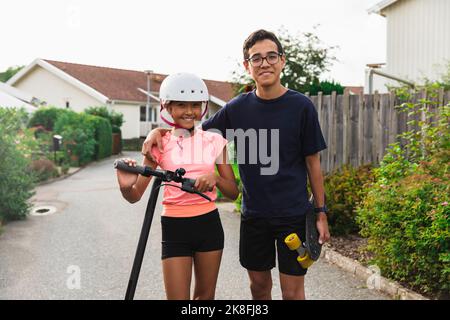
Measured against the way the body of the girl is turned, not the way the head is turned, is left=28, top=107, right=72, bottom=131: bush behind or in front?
behind

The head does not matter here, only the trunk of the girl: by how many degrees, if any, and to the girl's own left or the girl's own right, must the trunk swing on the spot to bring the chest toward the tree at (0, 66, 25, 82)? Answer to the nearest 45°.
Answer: approximately 180°

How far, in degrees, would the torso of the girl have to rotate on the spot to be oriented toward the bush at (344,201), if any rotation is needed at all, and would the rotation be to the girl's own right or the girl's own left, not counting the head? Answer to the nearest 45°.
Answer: approximately 135° to the girl's own left

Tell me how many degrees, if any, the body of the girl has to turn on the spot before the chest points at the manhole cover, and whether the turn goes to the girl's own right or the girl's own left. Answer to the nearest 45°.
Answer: approximately 180°

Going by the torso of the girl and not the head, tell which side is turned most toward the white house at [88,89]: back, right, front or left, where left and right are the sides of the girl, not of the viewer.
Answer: back

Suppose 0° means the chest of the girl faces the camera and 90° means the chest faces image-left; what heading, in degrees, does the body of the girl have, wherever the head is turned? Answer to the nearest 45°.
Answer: approximately 0°

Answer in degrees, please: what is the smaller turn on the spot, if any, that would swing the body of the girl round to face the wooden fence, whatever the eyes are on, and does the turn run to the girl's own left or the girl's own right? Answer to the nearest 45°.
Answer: approximately 135° to the girl's own left

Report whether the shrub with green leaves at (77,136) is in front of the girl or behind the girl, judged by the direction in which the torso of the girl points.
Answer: behind
